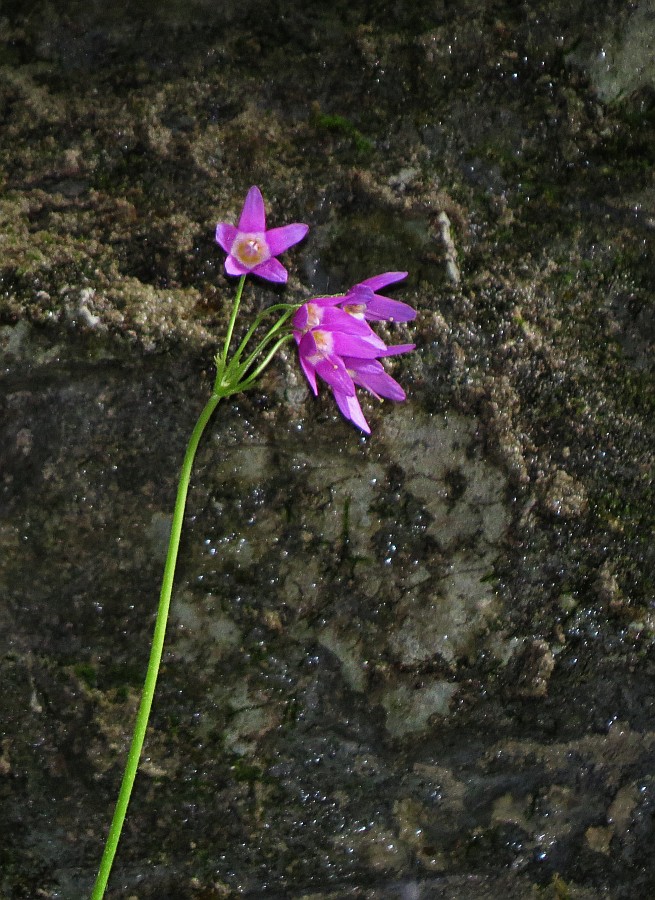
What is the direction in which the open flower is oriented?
toward the camera
